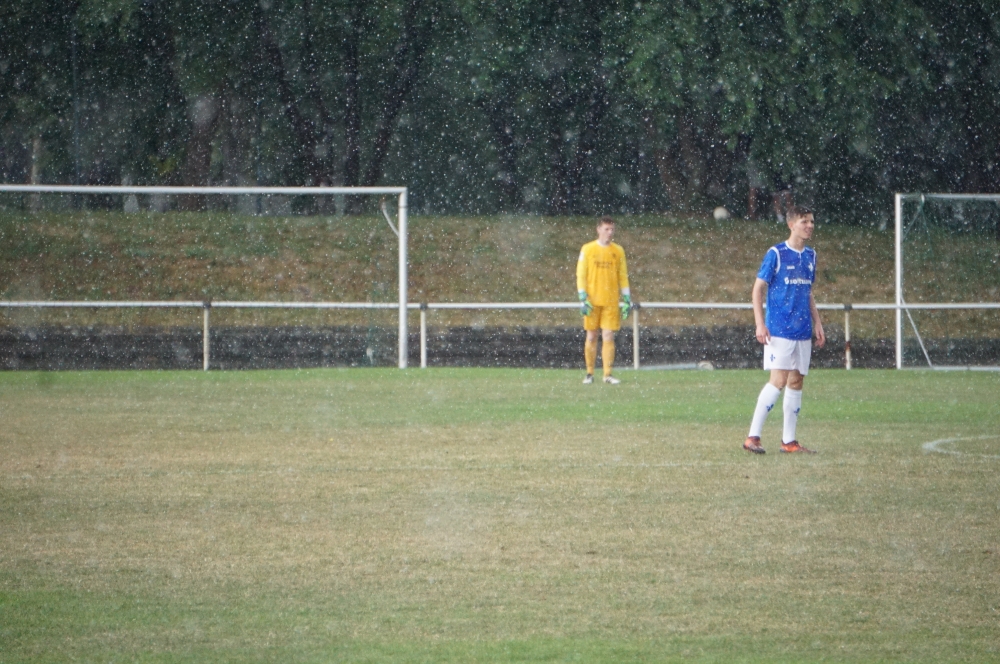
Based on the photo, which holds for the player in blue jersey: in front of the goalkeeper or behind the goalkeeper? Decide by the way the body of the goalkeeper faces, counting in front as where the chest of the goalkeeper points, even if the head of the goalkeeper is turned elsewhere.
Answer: in front

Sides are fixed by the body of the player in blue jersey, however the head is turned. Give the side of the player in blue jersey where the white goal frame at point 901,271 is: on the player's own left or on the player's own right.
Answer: on the player's own left

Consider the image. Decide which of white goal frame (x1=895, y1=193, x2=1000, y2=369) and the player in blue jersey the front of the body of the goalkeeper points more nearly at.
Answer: the player in blue jersey

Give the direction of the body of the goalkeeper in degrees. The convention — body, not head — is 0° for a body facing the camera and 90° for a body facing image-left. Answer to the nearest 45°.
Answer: approximately 0°

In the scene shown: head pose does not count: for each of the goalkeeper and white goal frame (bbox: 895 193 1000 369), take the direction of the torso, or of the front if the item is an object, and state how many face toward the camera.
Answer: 2

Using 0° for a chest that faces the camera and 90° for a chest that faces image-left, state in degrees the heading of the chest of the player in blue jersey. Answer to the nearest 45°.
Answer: approximately 315°

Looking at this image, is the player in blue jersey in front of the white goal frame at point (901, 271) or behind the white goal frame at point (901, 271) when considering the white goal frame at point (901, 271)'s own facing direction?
in front

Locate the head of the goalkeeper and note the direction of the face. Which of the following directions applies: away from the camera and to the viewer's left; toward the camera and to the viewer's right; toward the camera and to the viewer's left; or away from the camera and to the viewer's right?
toward the camera and to the viewer's right

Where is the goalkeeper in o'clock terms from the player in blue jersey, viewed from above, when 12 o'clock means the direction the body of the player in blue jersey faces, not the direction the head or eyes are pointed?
The goalkeeper is roughly at 7 o'clock from the player in blue jersey.
